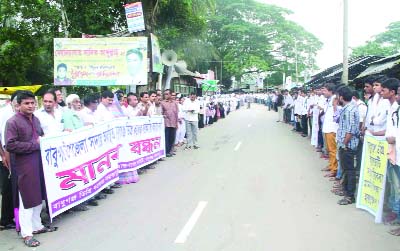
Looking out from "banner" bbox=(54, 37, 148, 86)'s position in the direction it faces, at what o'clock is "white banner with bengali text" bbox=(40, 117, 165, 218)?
The white banner with bengali text is roughly at 12 o'clock from the banner.

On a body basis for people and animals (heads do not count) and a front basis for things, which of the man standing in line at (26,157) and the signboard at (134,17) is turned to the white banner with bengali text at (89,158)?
the signboard

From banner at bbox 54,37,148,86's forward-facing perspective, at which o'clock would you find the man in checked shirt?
The man in checked shirt is roughly at 11 o'clock from the banner.

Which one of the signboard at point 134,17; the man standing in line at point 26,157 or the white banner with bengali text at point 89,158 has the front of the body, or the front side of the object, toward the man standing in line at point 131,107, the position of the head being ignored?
the signboard

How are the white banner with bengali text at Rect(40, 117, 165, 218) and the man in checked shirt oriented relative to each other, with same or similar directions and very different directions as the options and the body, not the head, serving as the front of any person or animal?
very different directions

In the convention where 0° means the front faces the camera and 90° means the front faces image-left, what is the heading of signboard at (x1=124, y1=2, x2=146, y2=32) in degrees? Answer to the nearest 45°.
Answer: approximately 0°

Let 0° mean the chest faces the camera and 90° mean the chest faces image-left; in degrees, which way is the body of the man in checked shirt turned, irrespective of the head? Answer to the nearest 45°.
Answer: approximately 90°

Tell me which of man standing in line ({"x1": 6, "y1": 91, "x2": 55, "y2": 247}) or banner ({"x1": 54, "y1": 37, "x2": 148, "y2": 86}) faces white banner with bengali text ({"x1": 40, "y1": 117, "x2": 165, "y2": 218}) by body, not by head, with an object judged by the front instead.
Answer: the banner
